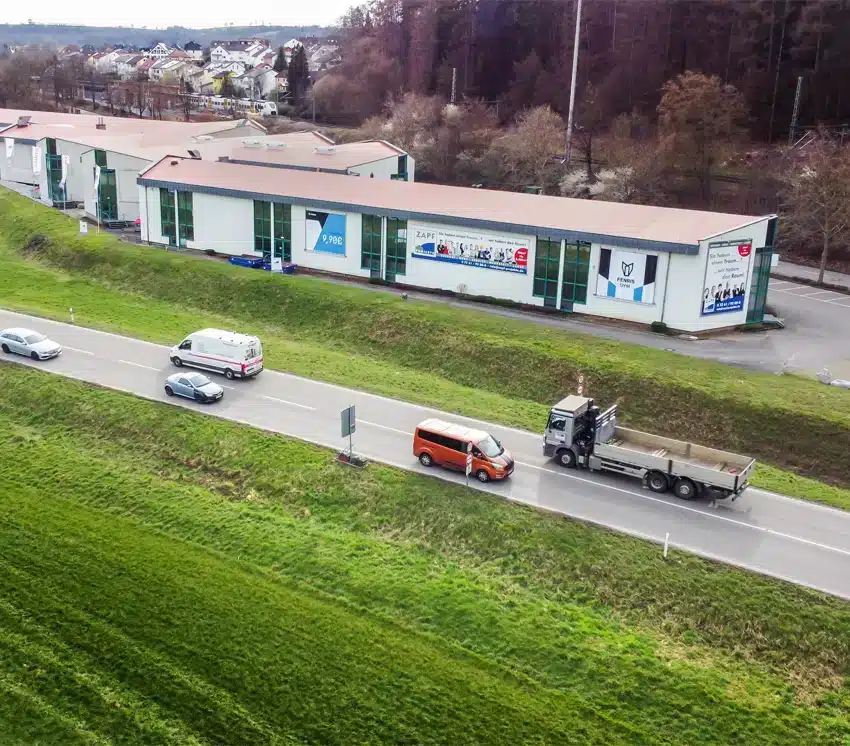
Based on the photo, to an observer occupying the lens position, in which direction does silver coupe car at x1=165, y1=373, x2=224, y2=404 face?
facing the viewer and to the right of the viewer

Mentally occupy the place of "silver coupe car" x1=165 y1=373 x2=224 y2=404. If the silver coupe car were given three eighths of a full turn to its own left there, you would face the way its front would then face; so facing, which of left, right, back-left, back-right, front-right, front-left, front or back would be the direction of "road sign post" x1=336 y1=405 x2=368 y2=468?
back-right

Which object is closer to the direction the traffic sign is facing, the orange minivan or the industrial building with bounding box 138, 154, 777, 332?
the industrial building

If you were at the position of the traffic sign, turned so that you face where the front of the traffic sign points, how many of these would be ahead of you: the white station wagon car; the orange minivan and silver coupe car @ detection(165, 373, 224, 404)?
2

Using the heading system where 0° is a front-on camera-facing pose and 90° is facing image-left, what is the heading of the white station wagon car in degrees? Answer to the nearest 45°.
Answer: approximately 315°

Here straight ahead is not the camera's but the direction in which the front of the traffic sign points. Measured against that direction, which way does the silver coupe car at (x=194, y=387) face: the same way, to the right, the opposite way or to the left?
the opposite way

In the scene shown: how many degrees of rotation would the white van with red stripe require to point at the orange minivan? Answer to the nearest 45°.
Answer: approximately 180°

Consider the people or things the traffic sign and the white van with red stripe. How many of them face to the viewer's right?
0

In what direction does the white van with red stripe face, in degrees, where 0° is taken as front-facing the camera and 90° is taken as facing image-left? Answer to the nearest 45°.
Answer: approximately 135°

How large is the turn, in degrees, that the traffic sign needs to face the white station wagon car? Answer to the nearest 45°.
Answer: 0° — it already faces it

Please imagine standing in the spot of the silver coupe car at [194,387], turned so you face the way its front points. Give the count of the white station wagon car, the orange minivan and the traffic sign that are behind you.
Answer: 1

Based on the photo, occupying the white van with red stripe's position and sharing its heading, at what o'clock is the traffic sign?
The traffic sign is roughly at 7 o'clock from the white van with red stripe.

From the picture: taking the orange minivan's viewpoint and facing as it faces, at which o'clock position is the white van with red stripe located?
The white van with red stripe is roughly at 6 o'clock from the orange minivan.
